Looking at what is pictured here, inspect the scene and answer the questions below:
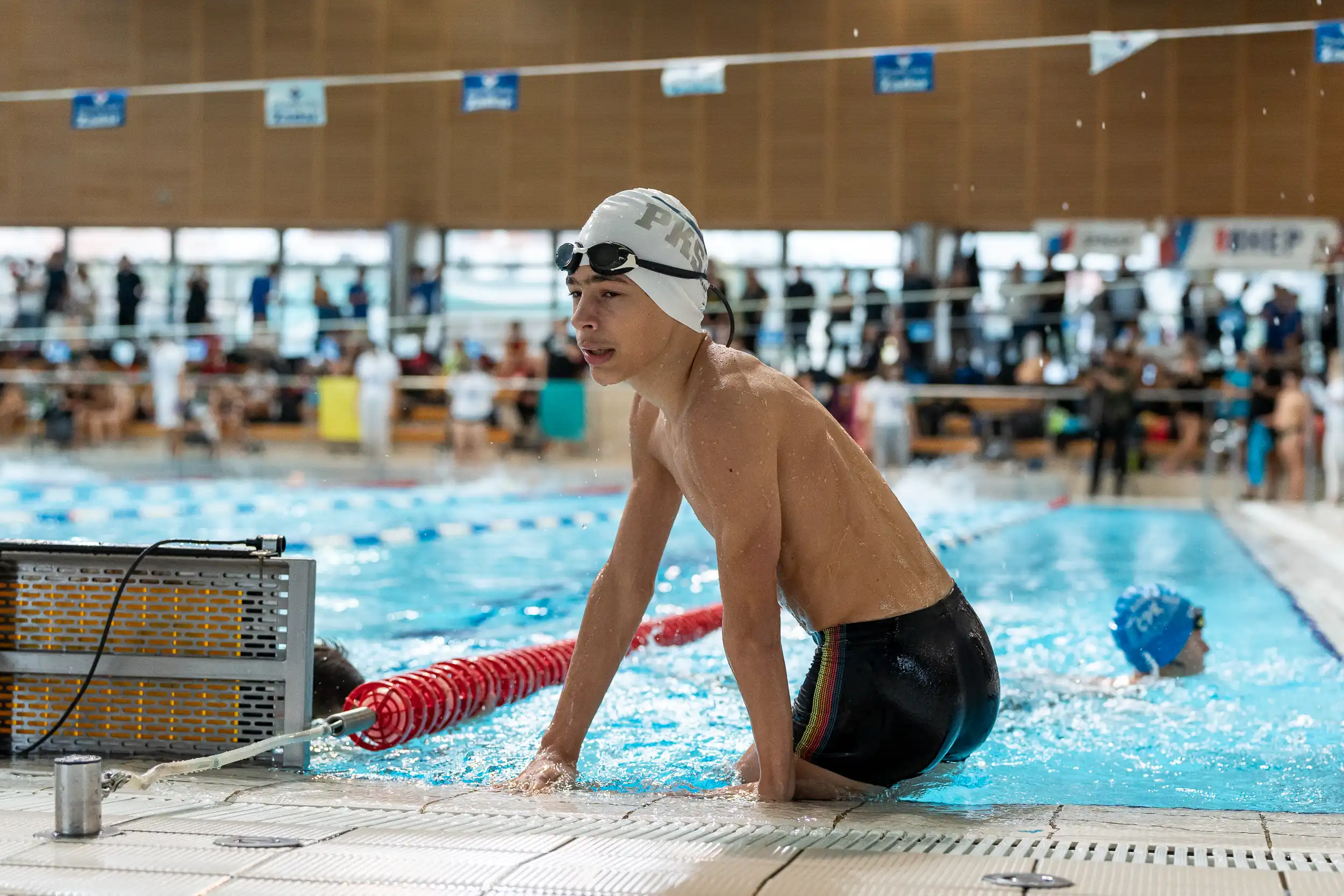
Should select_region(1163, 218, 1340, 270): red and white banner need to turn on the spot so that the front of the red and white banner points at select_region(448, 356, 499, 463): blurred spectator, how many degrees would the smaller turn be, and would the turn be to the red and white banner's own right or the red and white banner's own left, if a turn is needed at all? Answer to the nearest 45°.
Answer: approximately 45° to the red and white banner's own right

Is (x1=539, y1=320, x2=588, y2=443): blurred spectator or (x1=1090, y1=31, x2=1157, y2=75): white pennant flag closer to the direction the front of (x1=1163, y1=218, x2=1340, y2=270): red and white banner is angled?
the white pennant flag

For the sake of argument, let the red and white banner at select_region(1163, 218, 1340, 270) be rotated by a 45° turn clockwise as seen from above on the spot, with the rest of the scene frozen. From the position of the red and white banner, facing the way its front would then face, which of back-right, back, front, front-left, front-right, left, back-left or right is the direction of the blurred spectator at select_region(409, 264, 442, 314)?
front-right

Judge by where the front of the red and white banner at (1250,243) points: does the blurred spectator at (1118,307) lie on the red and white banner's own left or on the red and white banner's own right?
on the red and white banner's own right

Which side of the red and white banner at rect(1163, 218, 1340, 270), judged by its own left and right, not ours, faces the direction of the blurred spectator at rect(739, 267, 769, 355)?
right

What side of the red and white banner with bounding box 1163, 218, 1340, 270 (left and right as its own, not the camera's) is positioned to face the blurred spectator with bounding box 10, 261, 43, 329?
right

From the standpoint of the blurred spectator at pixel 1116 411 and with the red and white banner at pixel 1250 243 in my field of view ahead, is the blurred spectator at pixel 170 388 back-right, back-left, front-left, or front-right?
back-left

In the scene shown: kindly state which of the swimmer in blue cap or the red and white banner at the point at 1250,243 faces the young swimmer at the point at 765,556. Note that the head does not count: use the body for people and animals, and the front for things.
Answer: the red and white banner

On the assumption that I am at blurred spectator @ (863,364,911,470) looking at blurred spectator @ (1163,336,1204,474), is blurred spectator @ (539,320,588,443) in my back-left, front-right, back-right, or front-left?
back-left

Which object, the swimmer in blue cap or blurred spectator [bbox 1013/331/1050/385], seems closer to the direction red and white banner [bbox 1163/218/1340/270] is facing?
the swimmer in blue cap

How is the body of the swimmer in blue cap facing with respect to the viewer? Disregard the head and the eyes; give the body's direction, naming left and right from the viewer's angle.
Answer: facing to the right of the viewer
